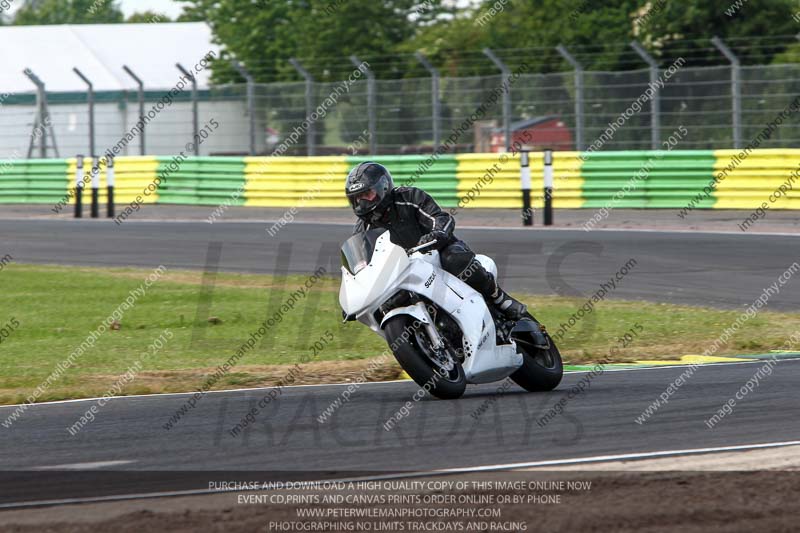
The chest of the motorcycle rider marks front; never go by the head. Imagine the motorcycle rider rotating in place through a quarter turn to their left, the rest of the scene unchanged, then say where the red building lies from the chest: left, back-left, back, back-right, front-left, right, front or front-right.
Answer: back-left

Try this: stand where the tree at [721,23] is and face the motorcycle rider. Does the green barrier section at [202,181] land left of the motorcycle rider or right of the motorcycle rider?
right

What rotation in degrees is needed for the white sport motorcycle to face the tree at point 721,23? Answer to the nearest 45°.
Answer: approximately 135° to its right

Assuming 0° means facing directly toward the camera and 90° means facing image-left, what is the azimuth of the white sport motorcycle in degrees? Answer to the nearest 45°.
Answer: approximately 45°

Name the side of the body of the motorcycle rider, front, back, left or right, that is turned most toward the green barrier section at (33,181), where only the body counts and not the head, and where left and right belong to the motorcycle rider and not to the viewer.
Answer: right

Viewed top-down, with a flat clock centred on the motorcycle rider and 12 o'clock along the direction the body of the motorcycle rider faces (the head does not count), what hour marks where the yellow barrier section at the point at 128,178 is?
The yellow barrier section is roughly at 4 o'clock from the motorcycle rider.

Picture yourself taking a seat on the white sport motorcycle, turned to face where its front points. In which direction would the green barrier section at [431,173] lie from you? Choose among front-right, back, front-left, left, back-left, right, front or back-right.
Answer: back-right

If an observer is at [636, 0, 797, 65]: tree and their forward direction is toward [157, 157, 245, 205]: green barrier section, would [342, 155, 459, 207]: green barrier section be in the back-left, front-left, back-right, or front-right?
front-left

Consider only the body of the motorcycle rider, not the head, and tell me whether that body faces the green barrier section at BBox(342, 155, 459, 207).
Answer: no

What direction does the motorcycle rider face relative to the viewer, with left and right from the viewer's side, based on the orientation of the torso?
facing the viewer and to the left of the viewer

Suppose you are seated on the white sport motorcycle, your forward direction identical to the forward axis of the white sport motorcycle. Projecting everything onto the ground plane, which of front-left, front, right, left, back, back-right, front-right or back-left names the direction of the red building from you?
back-right

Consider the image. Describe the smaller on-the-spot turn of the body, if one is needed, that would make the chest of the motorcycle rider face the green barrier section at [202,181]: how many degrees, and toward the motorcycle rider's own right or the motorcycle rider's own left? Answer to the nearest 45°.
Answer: approximately 135° to the motorcycle rider's own right

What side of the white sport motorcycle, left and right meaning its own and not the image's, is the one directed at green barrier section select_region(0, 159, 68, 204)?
right

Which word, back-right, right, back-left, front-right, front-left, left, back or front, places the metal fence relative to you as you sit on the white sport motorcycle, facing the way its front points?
back-right

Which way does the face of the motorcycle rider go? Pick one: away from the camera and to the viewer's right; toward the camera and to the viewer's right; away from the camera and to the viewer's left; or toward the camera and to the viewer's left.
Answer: toward the camera and to the viewer's left

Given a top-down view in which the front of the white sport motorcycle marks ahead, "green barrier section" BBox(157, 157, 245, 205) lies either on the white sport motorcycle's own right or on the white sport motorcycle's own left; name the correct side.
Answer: on the white sport motorcycle's own right

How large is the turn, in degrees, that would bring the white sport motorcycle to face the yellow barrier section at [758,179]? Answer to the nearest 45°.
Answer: approximately 135° to its right
